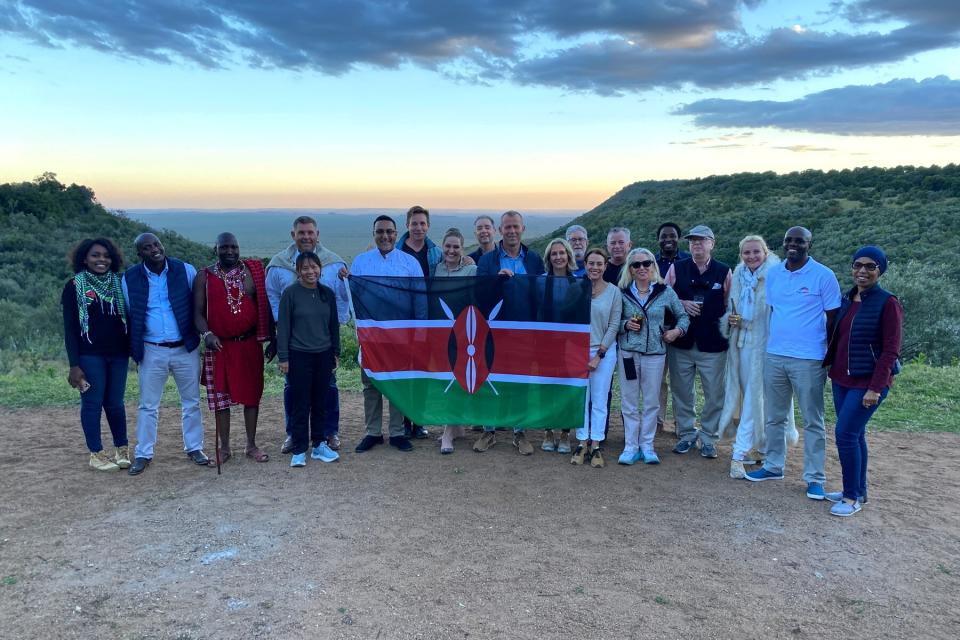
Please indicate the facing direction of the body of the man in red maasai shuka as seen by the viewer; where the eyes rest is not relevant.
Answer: toward the camera
